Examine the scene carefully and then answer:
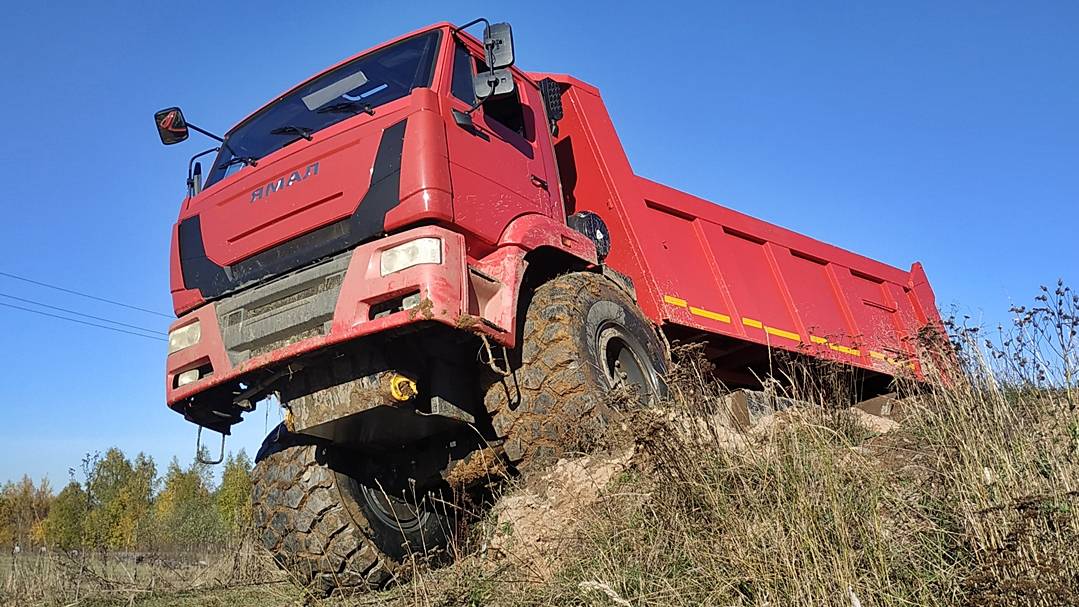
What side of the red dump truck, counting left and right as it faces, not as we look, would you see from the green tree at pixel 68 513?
right

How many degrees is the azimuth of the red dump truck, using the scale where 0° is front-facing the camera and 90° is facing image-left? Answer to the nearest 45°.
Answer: approximately 45°
